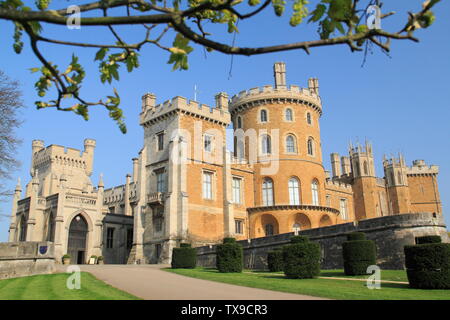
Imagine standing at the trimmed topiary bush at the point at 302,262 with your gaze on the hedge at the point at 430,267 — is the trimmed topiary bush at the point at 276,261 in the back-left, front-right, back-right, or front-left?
back-left

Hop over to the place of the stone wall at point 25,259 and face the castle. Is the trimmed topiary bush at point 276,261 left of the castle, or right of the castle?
right

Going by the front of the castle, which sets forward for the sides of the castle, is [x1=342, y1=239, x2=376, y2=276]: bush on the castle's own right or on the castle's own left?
on the castle's own left

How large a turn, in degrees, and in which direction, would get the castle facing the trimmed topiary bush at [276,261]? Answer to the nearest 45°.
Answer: approximately 45° to its left

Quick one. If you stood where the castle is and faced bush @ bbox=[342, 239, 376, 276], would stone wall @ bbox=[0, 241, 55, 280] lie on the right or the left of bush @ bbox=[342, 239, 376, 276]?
right

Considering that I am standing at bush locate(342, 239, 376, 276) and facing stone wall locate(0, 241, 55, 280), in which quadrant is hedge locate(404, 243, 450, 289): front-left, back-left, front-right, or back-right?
back-left

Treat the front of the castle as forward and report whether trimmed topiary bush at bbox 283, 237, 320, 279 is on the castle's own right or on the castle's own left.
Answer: on the castle's own left
